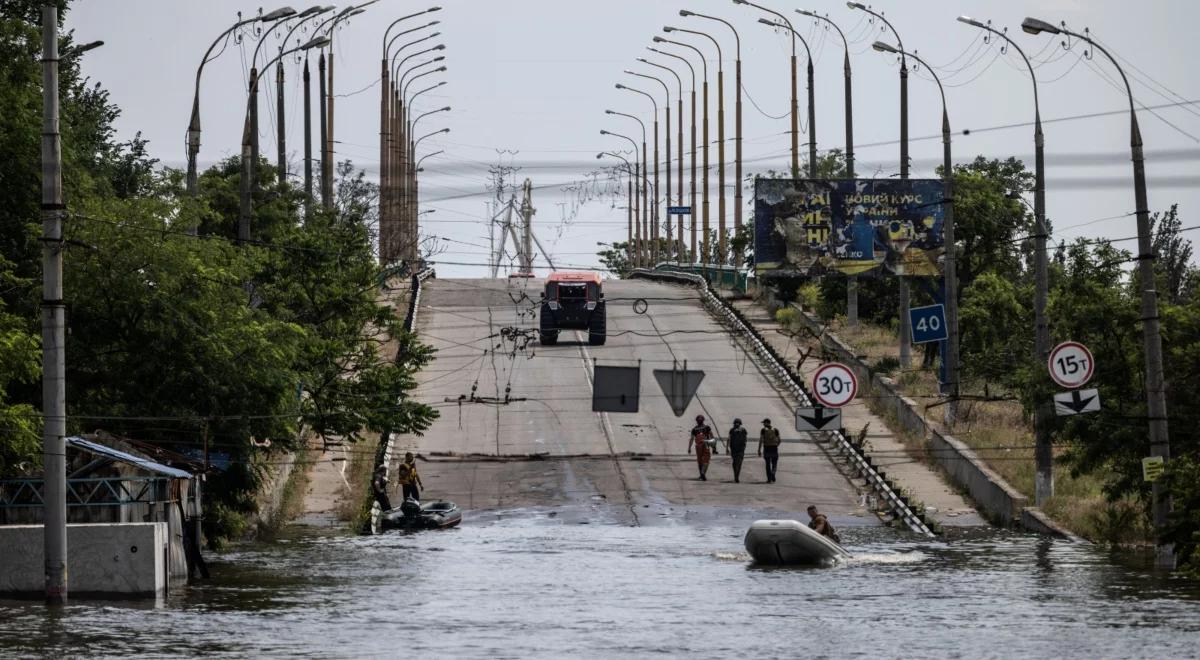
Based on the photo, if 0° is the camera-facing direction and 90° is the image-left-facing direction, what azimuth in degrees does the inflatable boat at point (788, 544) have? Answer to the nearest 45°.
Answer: approximately 45°

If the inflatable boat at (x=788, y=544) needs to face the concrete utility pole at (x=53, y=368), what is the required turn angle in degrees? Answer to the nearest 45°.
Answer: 0° — it already faces it

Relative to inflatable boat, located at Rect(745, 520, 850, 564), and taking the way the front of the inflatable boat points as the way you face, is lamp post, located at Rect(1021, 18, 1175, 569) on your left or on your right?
on your left

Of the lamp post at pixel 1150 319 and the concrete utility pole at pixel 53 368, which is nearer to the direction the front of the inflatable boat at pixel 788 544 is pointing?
the concrete utility pole

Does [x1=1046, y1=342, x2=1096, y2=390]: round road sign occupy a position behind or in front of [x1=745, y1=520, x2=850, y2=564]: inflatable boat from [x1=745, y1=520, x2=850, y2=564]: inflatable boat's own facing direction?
behind

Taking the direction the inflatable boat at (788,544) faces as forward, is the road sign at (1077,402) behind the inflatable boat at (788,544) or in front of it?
behind

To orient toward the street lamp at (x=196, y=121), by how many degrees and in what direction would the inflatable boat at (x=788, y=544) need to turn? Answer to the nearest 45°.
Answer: approximately 45° to its right

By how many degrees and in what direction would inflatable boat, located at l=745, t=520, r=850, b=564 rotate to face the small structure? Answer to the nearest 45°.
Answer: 0° — it already faces it
